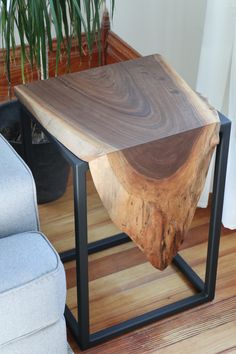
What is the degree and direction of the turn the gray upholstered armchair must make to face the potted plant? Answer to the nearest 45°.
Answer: approximately 135° to its left

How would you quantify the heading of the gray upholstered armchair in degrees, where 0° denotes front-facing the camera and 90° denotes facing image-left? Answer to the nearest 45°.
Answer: approximately 315°
